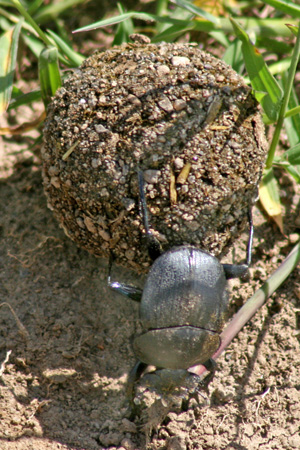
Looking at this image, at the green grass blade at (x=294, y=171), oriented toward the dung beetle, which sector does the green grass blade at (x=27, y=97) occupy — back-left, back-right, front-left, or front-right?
front-right

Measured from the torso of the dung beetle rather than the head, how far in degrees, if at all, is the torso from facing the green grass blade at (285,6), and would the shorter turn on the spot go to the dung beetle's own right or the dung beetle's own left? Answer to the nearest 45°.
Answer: approximately 180°

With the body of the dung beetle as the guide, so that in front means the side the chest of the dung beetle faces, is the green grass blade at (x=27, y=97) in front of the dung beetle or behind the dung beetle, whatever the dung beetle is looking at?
behind

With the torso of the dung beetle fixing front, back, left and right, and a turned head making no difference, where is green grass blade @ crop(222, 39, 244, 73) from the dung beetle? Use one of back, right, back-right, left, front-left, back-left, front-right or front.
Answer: back

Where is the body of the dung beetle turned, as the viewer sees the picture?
toward the camera
